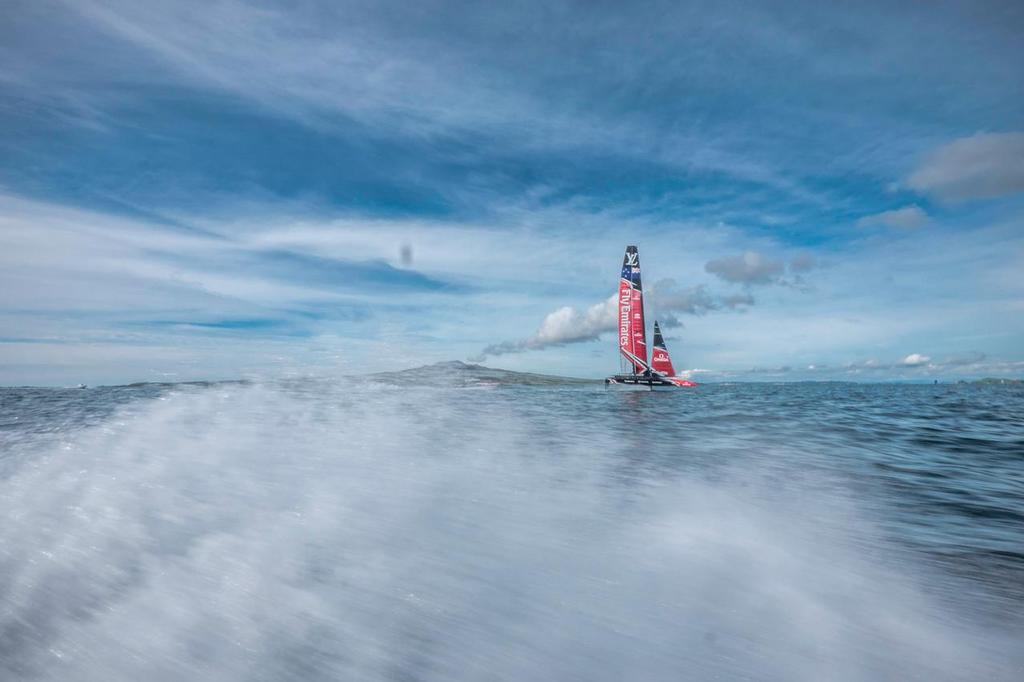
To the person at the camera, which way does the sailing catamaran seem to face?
facing to the right of the viewer
